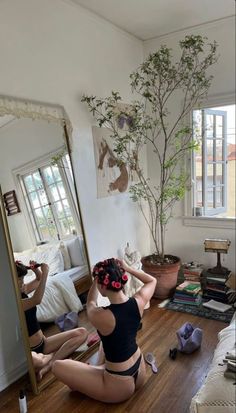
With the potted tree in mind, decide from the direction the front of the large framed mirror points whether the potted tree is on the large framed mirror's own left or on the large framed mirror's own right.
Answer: on the large framed mirror's own left

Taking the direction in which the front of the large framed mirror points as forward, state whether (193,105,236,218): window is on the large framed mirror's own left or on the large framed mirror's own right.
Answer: on the large framed mirror's own left

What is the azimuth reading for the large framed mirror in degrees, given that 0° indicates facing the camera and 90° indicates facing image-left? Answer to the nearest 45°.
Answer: approximately 315°

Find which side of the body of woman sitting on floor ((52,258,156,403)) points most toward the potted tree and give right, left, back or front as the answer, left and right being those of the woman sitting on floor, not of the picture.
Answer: right

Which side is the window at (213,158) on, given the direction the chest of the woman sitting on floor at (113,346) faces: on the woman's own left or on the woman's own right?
on the woman's own right

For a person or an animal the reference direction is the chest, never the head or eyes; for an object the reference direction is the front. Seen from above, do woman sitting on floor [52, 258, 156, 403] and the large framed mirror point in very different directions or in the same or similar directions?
very different directions

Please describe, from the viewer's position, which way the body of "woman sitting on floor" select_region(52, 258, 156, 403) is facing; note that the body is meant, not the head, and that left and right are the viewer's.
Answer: facing away from the viewer and to the left of the viewer
